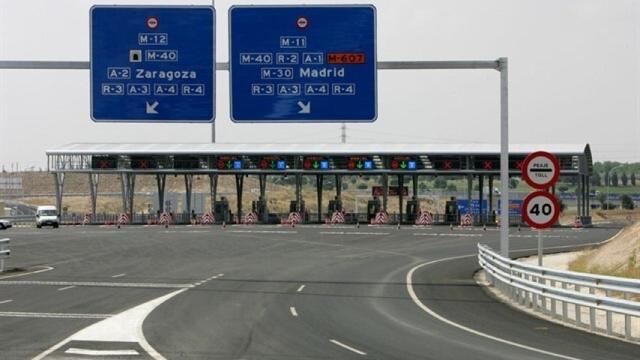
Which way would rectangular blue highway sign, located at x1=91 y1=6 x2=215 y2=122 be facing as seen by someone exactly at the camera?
facing the viewer

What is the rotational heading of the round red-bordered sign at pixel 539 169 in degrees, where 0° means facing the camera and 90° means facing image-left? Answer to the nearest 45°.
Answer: approximately 0°

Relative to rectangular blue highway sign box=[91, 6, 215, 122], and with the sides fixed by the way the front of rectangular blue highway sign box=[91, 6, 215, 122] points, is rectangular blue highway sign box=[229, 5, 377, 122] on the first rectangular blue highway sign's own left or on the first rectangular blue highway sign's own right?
on the first rectangular blue highway sign's own left

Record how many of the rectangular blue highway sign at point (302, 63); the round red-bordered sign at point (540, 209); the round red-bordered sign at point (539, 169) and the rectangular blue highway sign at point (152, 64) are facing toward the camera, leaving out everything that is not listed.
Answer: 4

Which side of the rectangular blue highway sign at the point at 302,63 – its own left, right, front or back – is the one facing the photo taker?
front

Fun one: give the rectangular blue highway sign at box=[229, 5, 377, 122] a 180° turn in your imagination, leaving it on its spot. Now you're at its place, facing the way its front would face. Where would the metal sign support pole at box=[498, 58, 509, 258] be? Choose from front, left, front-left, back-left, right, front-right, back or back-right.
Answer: right

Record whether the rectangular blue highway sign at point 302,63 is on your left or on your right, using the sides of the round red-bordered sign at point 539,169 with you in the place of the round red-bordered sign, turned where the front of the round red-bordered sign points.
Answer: on your right

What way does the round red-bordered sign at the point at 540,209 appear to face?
toward the camera

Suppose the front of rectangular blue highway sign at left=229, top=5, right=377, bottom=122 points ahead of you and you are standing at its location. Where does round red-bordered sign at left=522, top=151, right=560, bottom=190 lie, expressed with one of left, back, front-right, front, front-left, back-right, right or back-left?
front-left

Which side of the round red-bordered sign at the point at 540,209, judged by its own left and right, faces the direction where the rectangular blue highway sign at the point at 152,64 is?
right

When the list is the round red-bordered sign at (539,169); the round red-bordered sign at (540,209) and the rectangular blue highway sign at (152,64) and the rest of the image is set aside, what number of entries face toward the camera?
3

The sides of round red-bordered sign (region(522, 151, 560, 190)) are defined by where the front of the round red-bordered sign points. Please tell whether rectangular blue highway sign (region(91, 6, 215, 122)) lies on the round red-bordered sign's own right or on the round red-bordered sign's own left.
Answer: on the round red-bordered sign's own right

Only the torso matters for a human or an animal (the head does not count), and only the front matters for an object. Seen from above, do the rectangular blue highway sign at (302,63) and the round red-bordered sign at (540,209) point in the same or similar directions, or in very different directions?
same or similar directions
